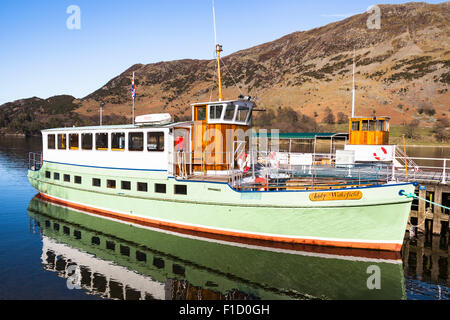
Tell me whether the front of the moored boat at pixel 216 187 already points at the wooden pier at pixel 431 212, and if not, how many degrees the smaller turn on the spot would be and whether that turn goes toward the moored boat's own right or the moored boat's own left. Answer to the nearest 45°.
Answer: approximately 45° to the moored boat's own left

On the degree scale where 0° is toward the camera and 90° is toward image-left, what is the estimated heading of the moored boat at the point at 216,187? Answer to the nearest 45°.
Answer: approximately 315°
